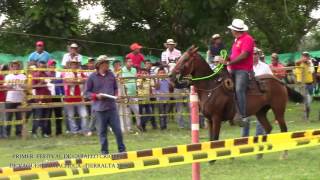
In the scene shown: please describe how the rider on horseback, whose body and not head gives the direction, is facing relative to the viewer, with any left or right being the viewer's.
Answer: facing to the left of the viewer

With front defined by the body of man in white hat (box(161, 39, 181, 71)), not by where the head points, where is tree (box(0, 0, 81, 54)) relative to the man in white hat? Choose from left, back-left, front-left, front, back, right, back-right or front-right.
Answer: back-right

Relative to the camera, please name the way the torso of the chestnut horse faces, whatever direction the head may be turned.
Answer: to the viewer's left

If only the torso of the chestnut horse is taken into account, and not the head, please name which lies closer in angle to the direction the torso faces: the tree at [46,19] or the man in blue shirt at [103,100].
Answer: the man in blue shirt

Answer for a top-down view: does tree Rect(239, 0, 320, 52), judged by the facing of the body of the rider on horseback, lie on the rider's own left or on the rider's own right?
on the rider's own right

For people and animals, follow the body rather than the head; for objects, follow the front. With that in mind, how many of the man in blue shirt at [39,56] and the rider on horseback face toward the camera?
1

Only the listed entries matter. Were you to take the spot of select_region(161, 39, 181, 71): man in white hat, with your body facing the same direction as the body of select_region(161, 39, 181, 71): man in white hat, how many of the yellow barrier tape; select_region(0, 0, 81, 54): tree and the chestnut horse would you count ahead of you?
2

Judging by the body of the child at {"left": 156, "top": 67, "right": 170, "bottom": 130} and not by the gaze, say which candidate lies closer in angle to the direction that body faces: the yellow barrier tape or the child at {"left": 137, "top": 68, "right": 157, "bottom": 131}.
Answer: the yellow barrier tape
